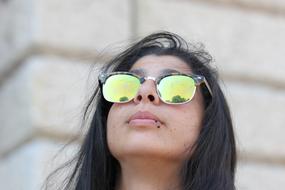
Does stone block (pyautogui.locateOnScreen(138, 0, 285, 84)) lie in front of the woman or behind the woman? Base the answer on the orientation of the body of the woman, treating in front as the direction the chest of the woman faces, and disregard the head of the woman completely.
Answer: behind

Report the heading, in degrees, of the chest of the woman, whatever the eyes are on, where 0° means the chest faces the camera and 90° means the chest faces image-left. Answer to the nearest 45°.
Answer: approximately 0°

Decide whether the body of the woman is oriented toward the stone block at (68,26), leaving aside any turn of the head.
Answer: no

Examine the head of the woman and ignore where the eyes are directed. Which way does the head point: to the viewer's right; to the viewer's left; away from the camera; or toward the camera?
toward the camera

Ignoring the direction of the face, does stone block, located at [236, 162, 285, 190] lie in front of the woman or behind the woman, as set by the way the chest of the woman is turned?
behind
